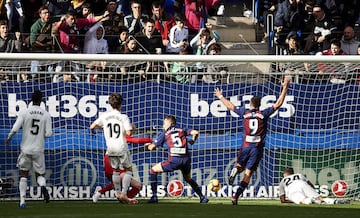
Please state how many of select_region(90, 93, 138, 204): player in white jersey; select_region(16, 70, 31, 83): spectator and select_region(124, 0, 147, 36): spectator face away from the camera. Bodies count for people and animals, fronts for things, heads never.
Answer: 1

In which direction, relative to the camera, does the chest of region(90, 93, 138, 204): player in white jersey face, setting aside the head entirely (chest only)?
away from the camera

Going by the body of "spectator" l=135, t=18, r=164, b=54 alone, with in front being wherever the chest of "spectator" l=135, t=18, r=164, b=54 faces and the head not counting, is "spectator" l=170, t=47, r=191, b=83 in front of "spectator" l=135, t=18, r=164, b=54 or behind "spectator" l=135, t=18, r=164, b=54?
in front

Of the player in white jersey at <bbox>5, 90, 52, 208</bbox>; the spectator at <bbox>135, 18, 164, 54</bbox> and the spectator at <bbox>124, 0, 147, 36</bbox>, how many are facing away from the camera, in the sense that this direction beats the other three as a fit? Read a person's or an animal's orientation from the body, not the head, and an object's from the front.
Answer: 1

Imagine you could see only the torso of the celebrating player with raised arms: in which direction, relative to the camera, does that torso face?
away from the camera

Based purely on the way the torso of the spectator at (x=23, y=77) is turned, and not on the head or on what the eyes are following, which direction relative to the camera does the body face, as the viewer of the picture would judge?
toward the camera

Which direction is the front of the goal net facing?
toward the camera

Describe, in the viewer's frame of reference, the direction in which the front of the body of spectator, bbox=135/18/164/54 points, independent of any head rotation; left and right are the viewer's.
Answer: facing the viewer

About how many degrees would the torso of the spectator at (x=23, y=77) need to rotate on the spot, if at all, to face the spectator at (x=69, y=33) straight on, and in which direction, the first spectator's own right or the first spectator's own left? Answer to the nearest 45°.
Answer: approximately 135° to the first spectator's own left

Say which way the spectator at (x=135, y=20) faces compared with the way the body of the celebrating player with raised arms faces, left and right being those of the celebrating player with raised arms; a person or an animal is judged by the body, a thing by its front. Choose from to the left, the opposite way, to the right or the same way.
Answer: the opposite way

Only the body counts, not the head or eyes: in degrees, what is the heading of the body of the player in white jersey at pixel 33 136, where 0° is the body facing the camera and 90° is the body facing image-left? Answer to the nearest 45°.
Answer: approximately 180°

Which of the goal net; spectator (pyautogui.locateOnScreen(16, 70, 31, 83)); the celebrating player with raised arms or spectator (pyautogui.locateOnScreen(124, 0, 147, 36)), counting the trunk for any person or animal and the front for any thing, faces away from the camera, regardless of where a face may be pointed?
the celebrating player with raised arms

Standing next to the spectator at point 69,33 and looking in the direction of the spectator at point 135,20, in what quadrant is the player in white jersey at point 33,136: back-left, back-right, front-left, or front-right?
back-right
